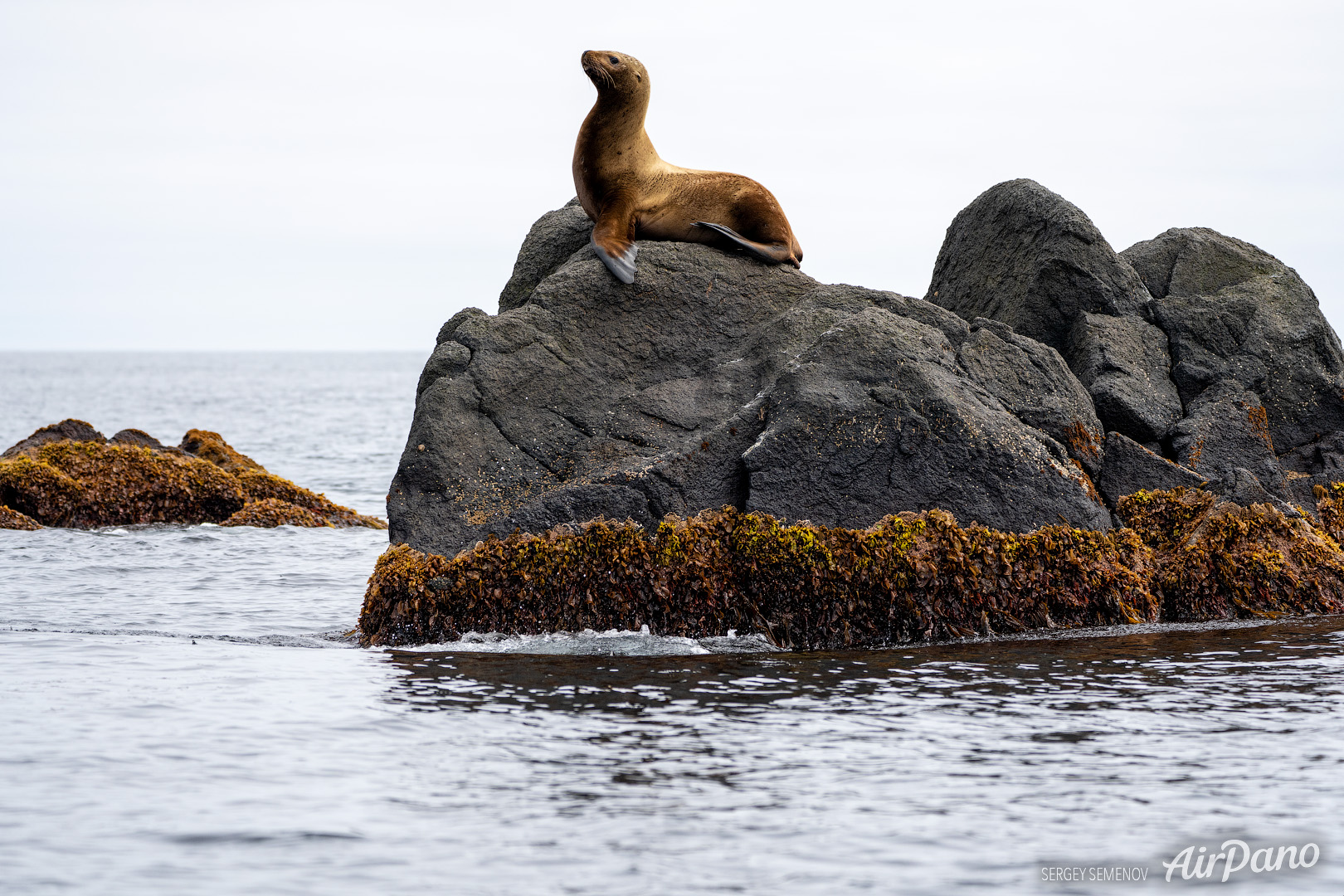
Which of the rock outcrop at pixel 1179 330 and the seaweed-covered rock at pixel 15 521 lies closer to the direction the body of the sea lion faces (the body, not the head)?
the seaweed-covered rock

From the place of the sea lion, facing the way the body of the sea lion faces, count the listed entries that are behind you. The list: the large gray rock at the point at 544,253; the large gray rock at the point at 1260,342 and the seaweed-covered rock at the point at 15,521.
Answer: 1

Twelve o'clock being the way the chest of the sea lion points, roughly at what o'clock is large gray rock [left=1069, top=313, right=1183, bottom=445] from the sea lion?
The large gray rock is roughly at 6 o'clock from the sea lion.

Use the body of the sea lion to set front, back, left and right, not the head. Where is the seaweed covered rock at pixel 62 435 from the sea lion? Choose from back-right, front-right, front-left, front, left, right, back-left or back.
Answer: front-right

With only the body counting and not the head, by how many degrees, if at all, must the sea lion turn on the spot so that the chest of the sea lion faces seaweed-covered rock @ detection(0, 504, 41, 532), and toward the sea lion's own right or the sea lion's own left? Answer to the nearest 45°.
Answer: approximately 45° to the sea lion's own right

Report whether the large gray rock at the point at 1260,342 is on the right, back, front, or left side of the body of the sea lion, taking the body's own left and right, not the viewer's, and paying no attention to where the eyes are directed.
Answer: back

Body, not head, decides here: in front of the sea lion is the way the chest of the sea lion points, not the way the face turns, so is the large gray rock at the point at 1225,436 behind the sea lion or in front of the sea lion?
behind

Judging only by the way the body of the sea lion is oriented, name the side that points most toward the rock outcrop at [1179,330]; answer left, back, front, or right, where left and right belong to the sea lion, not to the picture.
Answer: back

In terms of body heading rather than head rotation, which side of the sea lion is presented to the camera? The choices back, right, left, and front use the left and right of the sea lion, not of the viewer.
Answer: left
